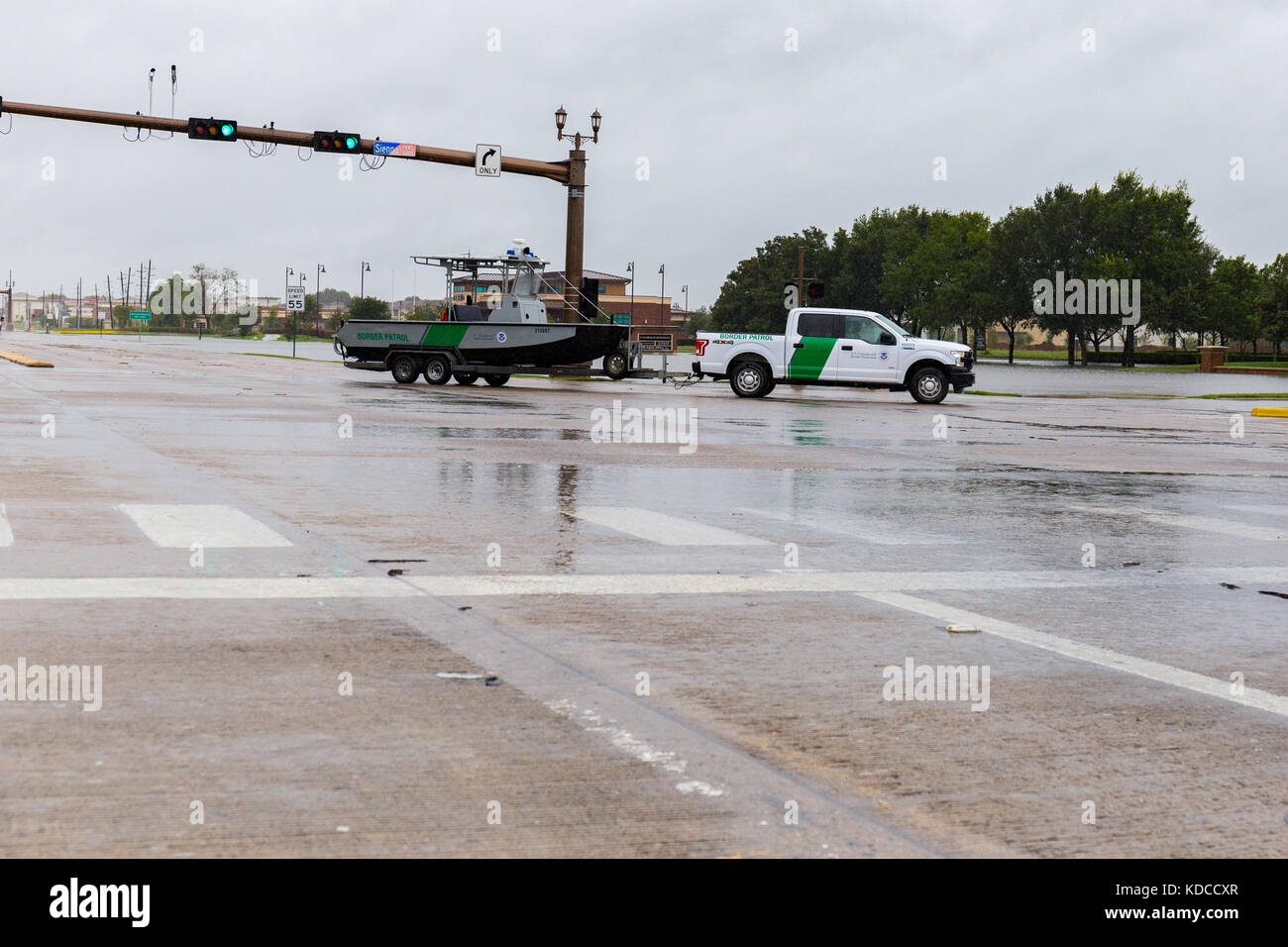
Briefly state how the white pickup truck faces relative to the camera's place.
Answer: facing to the right of the viewer

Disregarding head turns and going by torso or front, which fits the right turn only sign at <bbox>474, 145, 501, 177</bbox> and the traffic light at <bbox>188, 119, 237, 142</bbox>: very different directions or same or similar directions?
same or similar directions

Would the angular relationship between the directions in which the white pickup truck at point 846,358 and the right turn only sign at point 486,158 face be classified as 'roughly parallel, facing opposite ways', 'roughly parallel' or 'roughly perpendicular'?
roughly perpendicular

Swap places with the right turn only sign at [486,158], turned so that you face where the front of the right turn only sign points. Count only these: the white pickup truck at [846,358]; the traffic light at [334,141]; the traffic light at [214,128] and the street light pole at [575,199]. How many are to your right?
2

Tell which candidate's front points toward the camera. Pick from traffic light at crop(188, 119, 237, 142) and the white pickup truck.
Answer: the traffic light

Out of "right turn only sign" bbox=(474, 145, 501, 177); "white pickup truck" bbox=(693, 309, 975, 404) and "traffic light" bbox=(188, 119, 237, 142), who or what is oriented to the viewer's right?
the white pickup truck

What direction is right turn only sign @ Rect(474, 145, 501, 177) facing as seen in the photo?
toward the camera

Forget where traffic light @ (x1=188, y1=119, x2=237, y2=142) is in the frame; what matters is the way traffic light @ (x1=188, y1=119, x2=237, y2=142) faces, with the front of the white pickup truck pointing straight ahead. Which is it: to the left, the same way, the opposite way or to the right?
to the right

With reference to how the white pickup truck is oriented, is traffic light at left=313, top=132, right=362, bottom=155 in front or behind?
behind

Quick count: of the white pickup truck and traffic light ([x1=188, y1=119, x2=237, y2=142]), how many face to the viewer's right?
1

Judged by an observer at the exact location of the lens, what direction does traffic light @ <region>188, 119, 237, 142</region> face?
facing the viewer

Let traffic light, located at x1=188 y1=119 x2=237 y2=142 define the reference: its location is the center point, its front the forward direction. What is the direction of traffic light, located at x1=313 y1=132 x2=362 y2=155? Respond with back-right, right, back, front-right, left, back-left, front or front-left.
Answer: left

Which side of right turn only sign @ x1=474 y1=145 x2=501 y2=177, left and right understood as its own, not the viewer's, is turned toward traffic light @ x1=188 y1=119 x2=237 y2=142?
right
